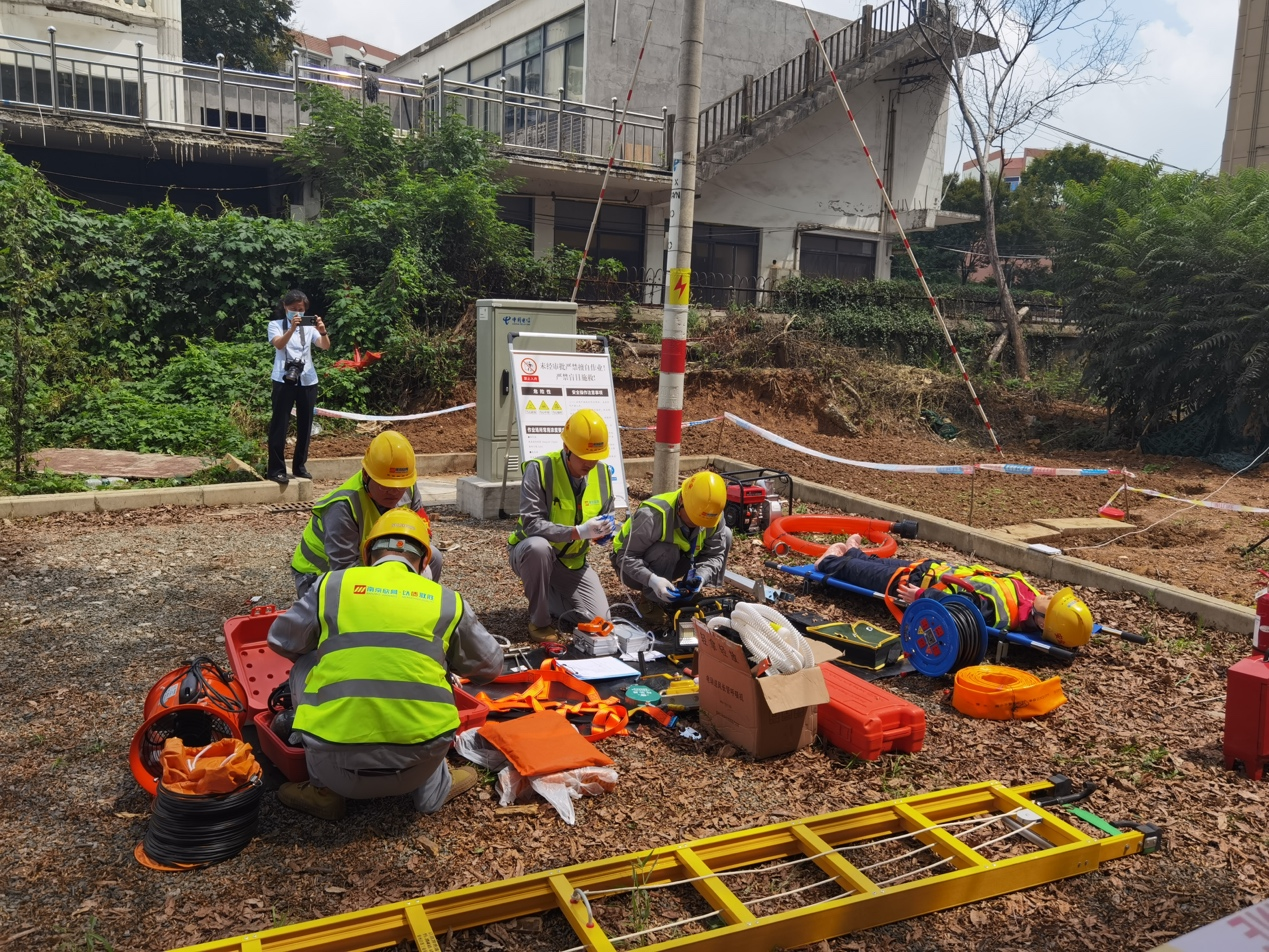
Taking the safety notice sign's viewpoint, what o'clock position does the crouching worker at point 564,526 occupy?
The crouching worker is roughly at 12 o'clock from the safety notice sign.

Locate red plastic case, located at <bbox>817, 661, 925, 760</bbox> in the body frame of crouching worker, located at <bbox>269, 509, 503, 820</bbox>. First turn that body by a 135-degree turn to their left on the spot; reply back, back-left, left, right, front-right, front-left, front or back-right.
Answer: back-left

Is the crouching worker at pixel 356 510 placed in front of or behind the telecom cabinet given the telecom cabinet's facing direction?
in front

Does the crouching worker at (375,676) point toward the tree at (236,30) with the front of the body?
yes

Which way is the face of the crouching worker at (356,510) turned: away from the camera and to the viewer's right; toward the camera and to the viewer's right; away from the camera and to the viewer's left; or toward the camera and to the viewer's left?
toward the camera and to the viewer's right

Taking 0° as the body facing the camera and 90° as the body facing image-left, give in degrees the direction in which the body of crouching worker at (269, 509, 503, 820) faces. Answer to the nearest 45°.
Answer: approximately 180°

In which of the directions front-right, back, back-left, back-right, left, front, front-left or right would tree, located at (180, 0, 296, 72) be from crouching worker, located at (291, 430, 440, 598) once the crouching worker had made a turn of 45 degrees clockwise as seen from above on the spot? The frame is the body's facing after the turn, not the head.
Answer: back

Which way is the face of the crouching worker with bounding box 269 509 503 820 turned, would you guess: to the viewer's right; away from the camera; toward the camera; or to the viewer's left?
away from the camera

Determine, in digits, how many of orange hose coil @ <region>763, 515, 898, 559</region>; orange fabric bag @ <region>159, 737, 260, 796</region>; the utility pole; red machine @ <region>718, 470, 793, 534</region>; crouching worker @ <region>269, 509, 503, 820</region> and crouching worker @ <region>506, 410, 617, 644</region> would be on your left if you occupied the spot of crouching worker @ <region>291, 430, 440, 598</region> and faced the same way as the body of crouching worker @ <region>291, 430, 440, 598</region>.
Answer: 4

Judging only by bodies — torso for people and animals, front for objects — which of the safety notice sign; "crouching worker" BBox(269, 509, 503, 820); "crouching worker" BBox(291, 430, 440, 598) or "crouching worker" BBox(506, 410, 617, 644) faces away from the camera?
"crouching worker" BBox(269, 509, 503, 820)

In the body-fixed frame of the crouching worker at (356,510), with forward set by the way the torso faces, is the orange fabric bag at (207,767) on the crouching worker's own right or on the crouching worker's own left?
on the crouching worker's own right

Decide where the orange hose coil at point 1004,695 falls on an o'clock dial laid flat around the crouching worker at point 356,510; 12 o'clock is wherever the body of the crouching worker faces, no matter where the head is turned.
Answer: The orange hose coil is roughly at 11 o'clock from the crouching worker.

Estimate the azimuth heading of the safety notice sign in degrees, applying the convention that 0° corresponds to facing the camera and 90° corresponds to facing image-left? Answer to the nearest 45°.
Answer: approximately 0°

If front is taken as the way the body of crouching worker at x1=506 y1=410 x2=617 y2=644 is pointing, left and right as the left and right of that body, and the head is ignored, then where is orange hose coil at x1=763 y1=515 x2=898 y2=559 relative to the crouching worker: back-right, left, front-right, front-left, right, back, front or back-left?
left
